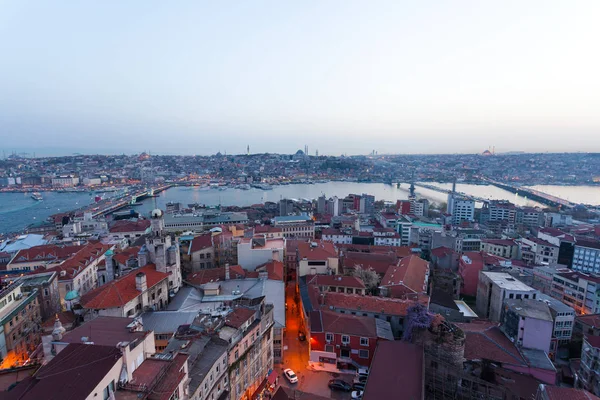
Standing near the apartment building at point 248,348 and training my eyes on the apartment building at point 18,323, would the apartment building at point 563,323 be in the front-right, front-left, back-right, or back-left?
back-right

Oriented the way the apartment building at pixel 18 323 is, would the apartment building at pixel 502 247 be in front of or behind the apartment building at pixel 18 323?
in front

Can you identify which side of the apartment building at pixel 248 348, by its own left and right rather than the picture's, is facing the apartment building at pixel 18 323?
back

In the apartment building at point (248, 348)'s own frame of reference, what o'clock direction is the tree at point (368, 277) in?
The tree is roughly at 9 o'clock from the apartment building.

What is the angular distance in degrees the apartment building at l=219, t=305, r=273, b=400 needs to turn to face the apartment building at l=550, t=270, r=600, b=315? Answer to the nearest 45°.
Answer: approximately 45° to its left

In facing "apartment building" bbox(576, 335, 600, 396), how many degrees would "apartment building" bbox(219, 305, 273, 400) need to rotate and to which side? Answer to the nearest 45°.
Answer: approximately 45° to its left

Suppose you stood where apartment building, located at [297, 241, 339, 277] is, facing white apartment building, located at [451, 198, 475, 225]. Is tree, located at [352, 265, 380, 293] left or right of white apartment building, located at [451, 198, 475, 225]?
right

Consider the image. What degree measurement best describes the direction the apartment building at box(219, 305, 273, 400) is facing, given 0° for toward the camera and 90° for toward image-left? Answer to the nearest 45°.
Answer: approximately 315°

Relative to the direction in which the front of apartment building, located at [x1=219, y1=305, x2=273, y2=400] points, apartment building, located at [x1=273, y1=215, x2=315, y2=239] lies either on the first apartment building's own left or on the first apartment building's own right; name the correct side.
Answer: on the first apartment building's own left

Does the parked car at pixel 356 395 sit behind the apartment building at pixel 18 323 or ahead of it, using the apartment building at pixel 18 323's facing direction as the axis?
ahead

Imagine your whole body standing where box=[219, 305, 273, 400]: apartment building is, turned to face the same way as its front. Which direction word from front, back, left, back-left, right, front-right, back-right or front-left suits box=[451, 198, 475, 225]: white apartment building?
left

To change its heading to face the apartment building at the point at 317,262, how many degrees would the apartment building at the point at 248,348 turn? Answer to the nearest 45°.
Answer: approximately 90° to its left

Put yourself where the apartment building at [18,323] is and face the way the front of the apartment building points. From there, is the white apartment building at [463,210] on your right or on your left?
on your left

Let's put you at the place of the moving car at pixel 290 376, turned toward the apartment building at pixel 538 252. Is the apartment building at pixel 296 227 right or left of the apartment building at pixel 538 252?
left

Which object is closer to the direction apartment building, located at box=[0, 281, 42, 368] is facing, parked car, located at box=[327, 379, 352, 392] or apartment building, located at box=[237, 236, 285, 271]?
the parked car

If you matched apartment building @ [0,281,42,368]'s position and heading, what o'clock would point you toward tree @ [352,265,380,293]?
The tree is roughly at 11 o'clock from the apartment building.

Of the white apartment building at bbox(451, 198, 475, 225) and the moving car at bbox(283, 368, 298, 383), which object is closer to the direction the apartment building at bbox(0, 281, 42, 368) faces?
the moving car
